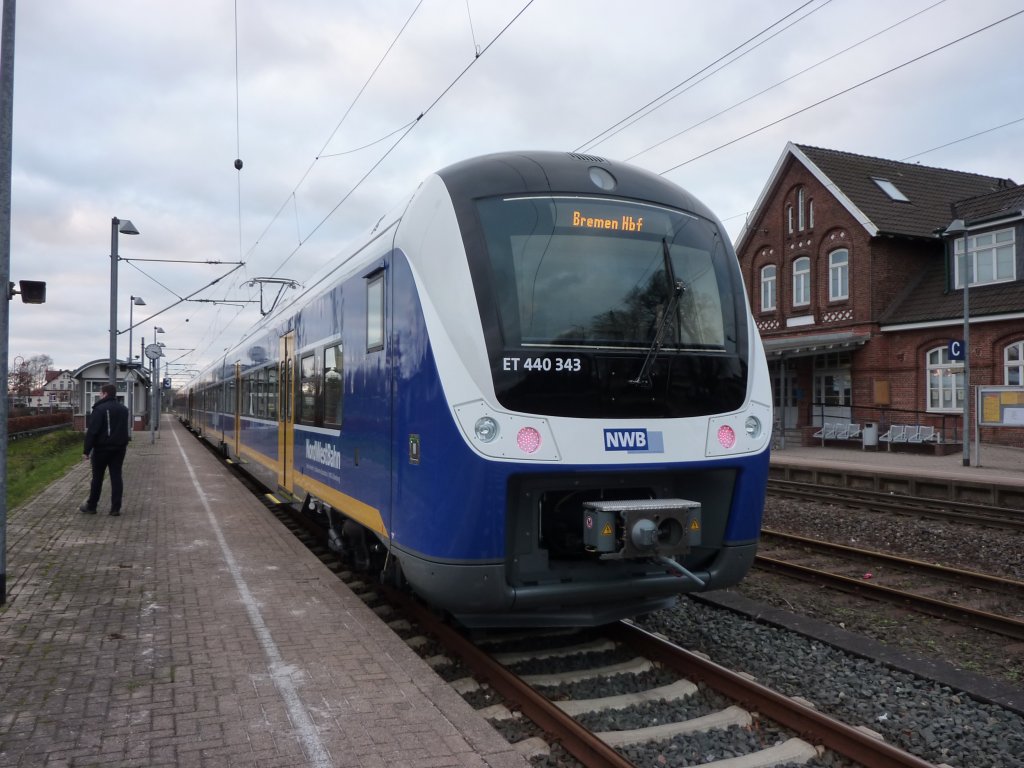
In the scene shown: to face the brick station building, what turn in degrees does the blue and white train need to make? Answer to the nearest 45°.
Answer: approximately 90° to its left

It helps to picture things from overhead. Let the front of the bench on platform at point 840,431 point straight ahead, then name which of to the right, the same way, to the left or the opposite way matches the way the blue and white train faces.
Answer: to the left

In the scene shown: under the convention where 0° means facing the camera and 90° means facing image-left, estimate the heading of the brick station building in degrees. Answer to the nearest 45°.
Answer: approximately 45°

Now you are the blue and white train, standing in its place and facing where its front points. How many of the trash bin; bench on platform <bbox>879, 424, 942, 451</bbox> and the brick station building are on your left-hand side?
3

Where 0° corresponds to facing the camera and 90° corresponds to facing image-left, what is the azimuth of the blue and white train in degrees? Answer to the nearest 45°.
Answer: approximately 315°

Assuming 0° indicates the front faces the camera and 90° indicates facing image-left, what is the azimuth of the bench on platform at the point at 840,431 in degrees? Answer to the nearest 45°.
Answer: approximately 45°

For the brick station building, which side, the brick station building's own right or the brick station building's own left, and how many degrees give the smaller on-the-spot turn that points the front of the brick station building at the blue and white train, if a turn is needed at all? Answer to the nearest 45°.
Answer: approximately 45° to the brick station building's own left

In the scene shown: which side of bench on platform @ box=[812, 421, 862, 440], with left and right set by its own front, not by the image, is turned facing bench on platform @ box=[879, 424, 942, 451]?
left

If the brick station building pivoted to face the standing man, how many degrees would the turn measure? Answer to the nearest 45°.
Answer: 0° — it already faces them
